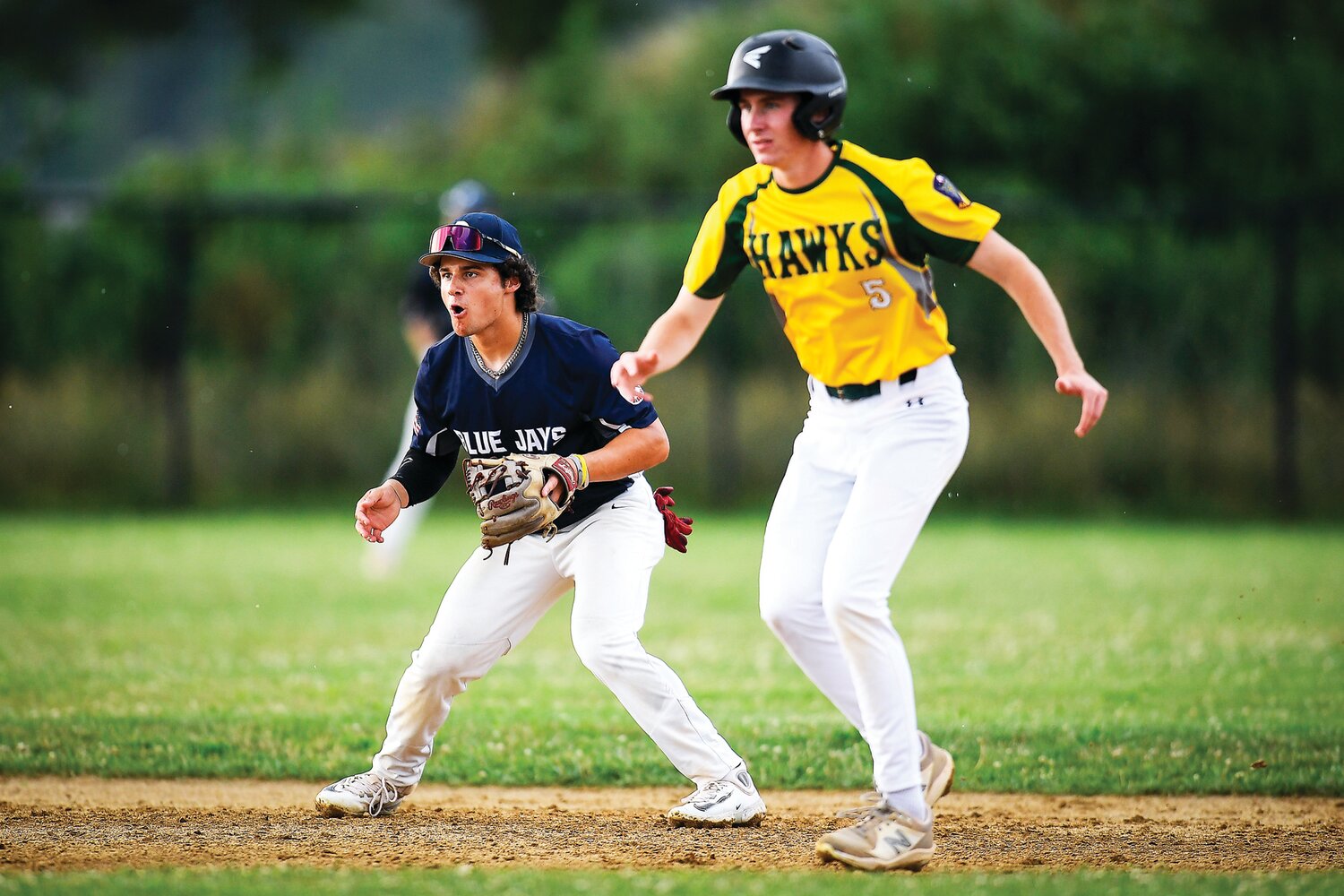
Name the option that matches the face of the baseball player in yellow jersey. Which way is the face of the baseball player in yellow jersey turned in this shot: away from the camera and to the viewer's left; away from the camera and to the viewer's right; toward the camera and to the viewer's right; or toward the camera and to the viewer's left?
toward the camera and to the viewer's left

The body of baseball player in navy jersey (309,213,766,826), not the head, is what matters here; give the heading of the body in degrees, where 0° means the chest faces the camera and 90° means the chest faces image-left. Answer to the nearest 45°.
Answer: approximately 45°

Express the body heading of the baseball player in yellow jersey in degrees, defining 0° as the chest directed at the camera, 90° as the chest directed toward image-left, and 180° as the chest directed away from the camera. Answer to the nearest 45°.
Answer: approximately 45°

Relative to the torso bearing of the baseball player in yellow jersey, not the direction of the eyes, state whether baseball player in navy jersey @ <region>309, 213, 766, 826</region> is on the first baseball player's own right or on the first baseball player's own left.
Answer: on the first baseball player's own right

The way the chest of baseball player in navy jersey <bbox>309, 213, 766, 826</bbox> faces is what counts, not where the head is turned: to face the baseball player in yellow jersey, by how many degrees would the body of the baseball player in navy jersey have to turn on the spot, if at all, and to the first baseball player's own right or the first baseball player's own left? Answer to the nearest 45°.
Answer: approximately 90° to the first baseball player's own left

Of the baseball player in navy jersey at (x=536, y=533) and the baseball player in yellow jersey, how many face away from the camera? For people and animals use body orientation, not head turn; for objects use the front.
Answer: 0

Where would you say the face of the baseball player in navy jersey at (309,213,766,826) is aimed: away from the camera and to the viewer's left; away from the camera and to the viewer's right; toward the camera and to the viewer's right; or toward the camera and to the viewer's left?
toward the camera and to the viewer's left
